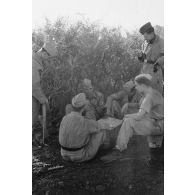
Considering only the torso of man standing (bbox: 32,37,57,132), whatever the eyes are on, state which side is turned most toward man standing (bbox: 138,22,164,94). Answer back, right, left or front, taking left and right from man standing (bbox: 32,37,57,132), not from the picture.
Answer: front

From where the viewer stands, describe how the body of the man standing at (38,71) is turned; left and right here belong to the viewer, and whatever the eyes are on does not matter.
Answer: facing to the right of the viewer

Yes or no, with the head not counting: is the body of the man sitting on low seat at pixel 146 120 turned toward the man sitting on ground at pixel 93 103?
yes

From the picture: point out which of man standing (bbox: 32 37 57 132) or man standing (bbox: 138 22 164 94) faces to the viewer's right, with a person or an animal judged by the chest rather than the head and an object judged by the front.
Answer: man standing (bbox: 32 37 57 132)

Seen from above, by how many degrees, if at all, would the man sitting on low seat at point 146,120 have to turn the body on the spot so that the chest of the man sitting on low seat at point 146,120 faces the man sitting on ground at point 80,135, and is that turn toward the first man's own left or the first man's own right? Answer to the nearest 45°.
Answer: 0° — they already face them

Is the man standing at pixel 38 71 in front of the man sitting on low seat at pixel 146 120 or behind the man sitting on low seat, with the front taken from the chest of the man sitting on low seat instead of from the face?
in front

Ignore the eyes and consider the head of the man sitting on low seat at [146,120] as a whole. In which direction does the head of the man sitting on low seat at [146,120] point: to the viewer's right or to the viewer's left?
to the viewer's left

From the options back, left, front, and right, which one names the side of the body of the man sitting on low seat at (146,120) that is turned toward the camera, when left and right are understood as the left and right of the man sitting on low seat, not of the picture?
left

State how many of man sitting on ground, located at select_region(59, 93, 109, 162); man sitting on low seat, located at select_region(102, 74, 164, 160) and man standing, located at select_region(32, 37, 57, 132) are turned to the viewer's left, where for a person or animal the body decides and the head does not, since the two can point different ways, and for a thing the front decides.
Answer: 1

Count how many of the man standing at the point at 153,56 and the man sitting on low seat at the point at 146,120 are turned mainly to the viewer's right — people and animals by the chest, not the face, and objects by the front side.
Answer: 0

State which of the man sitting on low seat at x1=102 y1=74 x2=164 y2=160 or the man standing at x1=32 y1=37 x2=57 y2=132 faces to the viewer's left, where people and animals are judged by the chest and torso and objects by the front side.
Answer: the man sitting on low seat

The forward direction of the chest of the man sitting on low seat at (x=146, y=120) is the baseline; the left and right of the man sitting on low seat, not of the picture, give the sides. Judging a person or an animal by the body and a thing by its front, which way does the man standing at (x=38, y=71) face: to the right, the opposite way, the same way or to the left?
the opposite way

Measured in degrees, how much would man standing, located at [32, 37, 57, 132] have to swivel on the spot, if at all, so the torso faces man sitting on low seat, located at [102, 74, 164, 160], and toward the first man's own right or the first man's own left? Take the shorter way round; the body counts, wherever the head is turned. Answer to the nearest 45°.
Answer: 0° — they already face them
